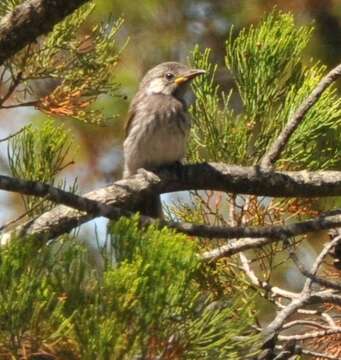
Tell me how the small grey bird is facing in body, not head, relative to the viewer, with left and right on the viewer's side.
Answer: facing the viewer and to the right of the viewer

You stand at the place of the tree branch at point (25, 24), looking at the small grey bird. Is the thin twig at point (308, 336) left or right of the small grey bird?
right

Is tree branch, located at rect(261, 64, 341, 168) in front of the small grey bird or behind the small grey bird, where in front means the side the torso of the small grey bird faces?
in front

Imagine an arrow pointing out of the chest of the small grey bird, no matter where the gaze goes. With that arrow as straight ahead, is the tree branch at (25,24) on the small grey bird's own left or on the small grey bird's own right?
on the small grey bird's own right
